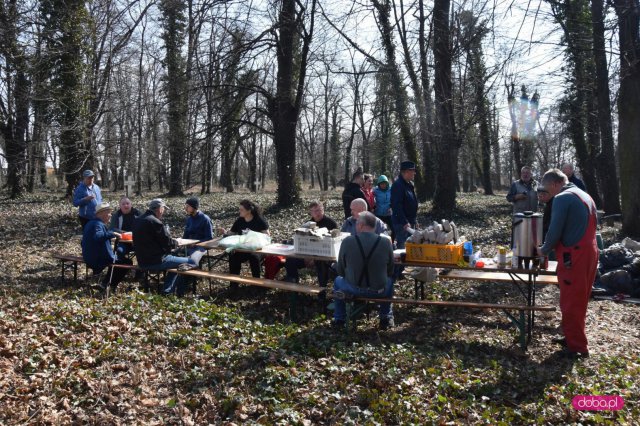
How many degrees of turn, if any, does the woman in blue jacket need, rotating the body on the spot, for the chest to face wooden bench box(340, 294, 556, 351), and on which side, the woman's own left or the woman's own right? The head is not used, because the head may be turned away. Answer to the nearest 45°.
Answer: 0° — they already face it

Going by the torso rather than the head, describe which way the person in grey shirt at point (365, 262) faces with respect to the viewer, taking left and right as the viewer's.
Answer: facing away from the viewer

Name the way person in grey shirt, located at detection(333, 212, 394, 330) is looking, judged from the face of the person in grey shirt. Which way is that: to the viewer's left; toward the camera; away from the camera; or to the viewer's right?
away from the camera

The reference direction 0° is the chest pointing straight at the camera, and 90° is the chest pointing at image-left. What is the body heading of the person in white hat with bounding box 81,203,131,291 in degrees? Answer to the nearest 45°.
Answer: approximately 270°

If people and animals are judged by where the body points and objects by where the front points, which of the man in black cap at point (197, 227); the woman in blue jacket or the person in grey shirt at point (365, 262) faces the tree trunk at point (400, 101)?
the person in grey shirt

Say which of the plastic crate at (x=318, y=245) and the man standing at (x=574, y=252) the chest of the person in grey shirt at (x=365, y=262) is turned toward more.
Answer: the plastic crate

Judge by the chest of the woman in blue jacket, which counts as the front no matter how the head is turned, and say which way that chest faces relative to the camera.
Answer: toward the camera

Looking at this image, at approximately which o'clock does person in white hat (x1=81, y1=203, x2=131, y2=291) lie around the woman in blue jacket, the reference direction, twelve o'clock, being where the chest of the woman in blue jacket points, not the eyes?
The person in white hat is roughly at 2 o'clock from the woman in blue jacket.

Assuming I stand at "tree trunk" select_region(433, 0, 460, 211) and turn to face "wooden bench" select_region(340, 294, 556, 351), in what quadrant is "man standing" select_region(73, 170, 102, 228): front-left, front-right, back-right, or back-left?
front-right

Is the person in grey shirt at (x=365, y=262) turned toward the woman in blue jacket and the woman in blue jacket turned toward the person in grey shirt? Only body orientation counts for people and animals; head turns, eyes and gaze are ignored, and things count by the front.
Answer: yes

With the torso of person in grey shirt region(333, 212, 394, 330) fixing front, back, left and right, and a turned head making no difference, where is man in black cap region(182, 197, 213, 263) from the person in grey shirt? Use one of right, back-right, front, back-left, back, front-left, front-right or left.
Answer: front-left

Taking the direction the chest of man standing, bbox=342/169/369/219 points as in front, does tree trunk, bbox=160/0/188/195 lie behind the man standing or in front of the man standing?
behind

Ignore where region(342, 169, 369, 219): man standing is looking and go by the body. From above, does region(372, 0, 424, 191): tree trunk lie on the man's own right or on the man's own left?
on the man's own left
